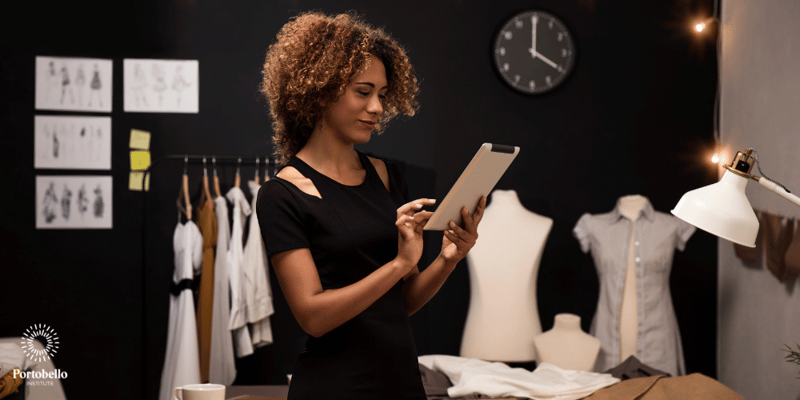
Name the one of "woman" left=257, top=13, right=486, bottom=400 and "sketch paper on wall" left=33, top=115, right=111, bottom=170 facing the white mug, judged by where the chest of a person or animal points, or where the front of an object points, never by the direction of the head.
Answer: the sketch paper on wall

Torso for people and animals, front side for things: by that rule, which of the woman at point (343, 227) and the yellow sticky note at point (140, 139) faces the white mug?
the yellow sticky note

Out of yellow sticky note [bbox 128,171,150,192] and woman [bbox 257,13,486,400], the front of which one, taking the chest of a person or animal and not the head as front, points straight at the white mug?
the yellow sticky note

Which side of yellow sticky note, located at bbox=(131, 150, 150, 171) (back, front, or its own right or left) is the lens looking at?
front

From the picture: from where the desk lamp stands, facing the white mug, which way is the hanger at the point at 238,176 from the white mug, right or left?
right

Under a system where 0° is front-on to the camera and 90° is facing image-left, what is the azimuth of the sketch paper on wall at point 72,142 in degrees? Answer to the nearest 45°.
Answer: approximately 0°

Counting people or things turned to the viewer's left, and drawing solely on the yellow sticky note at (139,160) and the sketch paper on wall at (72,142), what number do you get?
0

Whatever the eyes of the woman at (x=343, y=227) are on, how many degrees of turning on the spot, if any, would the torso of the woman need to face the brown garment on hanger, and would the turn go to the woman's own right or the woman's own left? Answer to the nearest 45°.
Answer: approximately 135° to the woman's own left

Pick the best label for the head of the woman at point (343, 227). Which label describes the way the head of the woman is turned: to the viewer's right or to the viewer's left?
to the viewer's right

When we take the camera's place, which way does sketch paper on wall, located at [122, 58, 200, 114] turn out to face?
facing the viewer

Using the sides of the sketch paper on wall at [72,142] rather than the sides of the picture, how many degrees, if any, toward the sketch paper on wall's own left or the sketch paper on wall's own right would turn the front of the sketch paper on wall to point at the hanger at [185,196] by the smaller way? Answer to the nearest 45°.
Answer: approximately 45° to the sketch paper on wall's own left

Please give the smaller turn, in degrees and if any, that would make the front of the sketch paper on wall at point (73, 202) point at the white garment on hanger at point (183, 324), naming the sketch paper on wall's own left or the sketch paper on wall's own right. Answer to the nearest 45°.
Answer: approximately 45° to the sketch paper on wall's own left

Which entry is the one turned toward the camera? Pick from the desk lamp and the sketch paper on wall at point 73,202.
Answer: the sketch paper on wall

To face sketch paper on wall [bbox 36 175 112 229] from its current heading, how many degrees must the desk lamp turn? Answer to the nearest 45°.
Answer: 0° — it already faces it

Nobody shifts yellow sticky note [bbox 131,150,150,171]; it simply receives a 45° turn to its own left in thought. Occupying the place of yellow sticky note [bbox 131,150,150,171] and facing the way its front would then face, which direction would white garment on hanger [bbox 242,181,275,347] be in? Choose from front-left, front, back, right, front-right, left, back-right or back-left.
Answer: front

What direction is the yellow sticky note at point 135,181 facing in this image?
toward the camera
